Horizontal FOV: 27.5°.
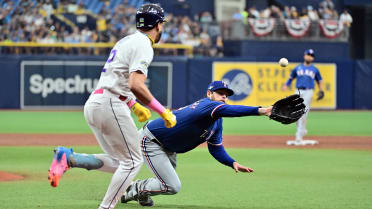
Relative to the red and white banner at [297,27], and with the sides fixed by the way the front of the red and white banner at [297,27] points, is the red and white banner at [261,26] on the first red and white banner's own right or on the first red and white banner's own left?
on the first red and white banner's own right

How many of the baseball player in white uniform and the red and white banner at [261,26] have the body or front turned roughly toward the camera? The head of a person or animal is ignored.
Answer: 1

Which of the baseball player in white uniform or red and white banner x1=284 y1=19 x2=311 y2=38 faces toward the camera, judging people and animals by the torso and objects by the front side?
the red and white banner

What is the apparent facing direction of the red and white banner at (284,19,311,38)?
toward the camera

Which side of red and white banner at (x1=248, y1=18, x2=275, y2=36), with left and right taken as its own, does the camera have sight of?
front

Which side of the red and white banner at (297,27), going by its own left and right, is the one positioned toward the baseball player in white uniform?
front

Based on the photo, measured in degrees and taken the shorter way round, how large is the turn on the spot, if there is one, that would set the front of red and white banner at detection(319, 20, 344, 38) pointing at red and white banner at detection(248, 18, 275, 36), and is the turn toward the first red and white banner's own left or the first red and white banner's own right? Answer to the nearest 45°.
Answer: approximately 45° to the first red and white banner's own right

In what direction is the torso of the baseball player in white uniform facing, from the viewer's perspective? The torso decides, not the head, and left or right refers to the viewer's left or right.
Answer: facing away from the viewer and to the right of the viewer

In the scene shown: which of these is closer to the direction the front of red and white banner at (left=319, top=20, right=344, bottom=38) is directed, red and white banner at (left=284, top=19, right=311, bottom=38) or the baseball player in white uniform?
the baseball player in white uniform

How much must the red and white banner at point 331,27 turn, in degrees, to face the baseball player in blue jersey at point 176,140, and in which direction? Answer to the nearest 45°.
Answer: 0° — it already faces them

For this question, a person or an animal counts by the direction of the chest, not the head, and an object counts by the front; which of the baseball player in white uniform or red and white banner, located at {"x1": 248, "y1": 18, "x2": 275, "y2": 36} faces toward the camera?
the red and white banner

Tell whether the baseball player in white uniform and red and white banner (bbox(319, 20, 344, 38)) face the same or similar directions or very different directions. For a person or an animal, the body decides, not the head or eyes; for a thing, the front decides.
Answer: very different directions

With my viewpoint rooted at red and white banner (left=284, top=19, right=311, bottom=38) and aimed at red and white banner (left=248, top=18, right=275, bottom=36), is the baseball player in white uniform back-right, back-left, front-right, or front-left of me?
front-left

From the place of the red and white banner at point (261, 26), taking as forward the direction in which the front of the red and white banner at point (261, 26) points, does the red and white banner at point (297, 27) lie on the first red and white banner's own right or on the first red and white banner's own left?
on the first red and white banner's own left

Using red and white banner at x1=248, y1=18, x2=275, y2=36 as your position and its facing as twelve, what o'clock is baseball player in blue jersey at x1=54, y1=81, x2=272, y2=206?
The baseball player in blue jersey is roughly at 12 o'clock from the red and white banner.

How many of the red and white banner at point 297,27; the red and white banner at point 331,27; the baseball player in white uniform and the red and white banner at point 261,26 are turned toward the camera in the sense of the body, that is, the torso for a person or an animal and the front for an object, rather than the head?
3
